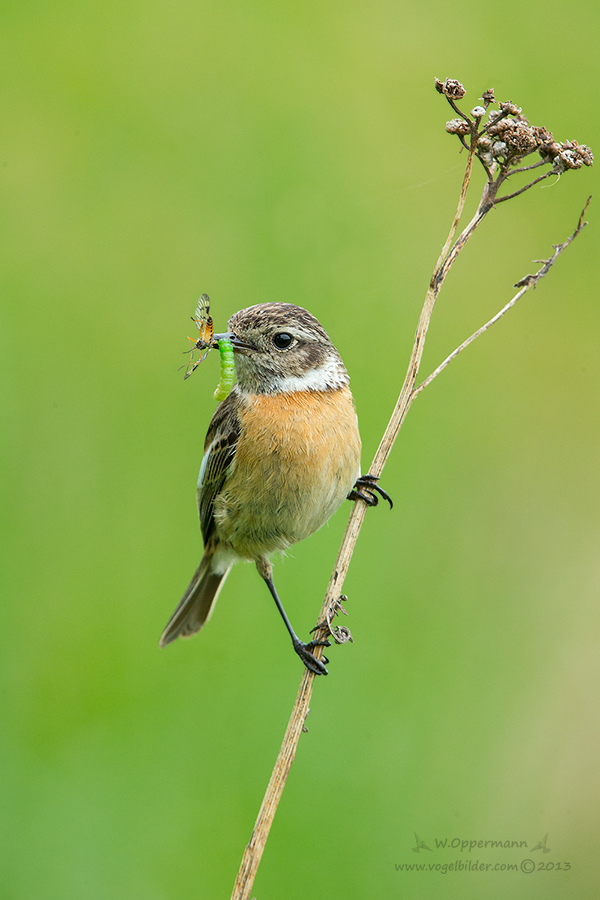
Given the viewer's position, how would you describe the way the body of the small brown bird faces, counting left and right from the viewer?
facing the viewer and to the right of the viewer
